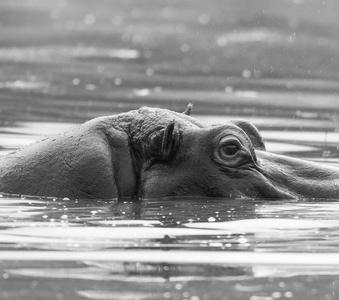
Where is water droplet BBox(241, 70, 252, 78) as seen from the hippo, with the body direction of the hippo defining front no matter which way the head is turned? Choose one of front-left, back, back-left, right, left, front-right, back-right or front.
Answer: left

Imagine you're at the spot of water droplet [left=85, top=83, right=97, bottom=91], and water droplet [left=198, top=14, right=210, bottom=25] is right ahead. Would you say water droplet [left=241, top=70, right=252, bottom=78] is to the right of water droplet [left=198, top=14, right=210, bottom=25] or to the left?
right

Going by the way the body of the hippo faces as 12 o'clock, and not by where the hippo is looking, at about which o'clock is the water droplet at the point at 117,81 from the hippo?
The water droplet is roughly at 9 o'clock from the hippo.

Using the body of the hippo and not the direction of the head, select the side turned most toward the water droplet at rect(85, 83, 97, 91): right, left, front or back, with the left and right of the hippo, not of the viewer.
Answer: left

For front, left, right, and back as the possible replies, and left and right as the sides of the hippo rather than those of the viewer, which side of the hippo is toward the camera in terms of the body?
right

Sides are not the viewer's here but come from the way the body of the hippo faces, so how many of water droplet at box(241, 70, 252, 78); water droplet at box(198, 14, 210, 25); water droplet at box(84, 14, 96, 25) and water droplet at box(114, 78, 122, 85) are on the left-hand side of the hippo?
4

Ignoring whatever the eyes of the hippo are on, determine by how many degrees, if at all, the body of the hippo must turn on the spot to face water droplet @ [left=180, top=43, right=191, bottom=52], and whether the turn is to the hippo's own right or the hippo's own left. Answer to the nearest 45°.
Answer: approximately 90° to the hippo's own left

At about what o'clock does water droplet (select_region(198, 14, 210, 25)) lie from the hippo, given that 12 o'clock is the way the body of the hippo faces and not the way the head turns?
The water droplet is roughly at 9 o'clock from the hippo.

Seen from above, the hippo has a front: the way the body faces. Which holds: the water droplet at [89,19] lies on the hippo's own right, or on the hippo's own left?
on the hippo's own left
